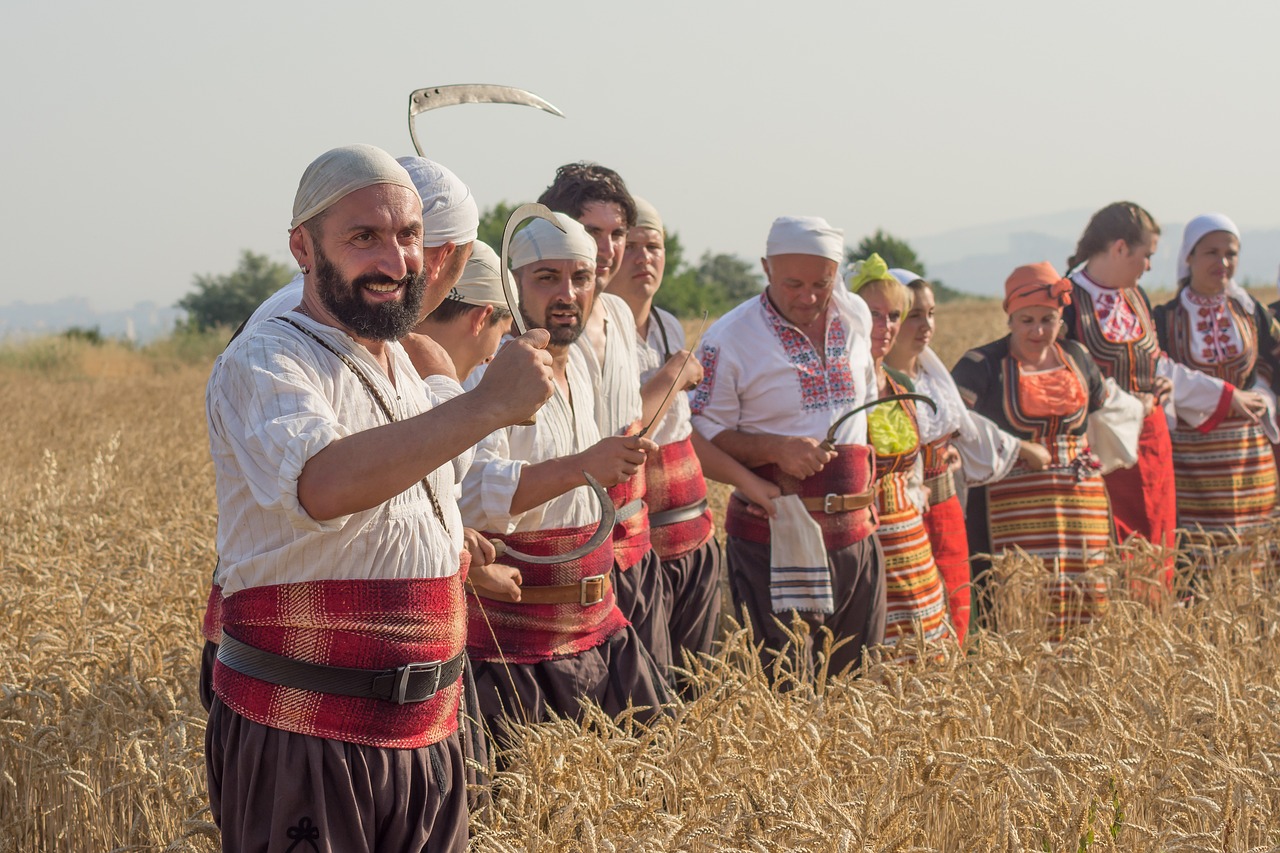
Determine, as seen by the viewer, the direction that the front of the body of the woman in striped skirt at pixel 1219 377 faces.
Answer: toward the camera

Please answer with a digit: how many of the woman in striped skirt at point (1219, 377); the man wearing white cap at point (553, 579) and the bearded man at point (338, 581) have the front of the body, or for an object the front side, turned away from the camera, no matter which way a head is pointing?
0

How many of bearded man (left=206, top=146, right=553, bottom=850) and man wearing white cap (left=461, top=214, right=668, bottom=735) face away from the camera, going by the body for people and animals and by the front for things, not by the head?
0

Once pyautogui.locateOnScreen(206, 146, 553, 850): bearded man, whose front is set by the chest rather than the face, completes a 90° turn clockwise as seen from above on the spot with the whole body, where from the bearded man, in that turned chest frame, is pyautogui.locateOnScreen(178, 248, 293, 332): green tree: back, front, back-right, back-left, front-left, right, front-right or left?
back-right

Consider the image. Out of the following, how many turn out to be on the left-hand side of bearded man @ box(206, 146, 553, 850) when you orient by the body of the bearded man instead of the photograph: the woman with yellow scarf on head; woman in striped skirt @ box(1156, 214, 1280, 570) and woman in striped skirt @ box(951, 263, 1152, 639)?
3

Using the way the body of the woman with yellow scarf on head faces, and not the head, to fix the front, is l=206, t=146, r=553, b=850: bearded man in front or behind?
in front

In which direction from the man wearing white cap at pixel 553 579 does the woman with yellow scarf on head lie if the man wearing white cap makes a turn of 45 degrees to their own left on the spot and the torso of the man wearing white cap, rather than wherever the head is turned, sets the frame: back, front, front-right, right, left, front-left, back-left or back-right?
front-left

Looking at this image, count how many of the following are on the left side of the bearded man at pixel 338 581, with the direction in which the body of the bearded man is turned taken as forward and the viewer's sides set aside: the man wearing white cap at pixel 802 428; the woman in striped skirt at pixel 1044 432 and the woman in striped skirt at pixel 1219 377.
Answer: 3

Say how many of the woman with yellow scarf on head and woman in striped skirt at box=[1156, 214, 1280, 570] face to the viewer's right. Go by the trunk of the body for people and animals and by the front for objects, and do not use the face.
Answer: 0

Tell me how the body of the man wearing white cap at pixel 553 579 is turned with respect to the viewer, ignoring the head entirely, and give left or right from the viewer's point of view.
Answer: facing the viewer and to the right of the viewer
